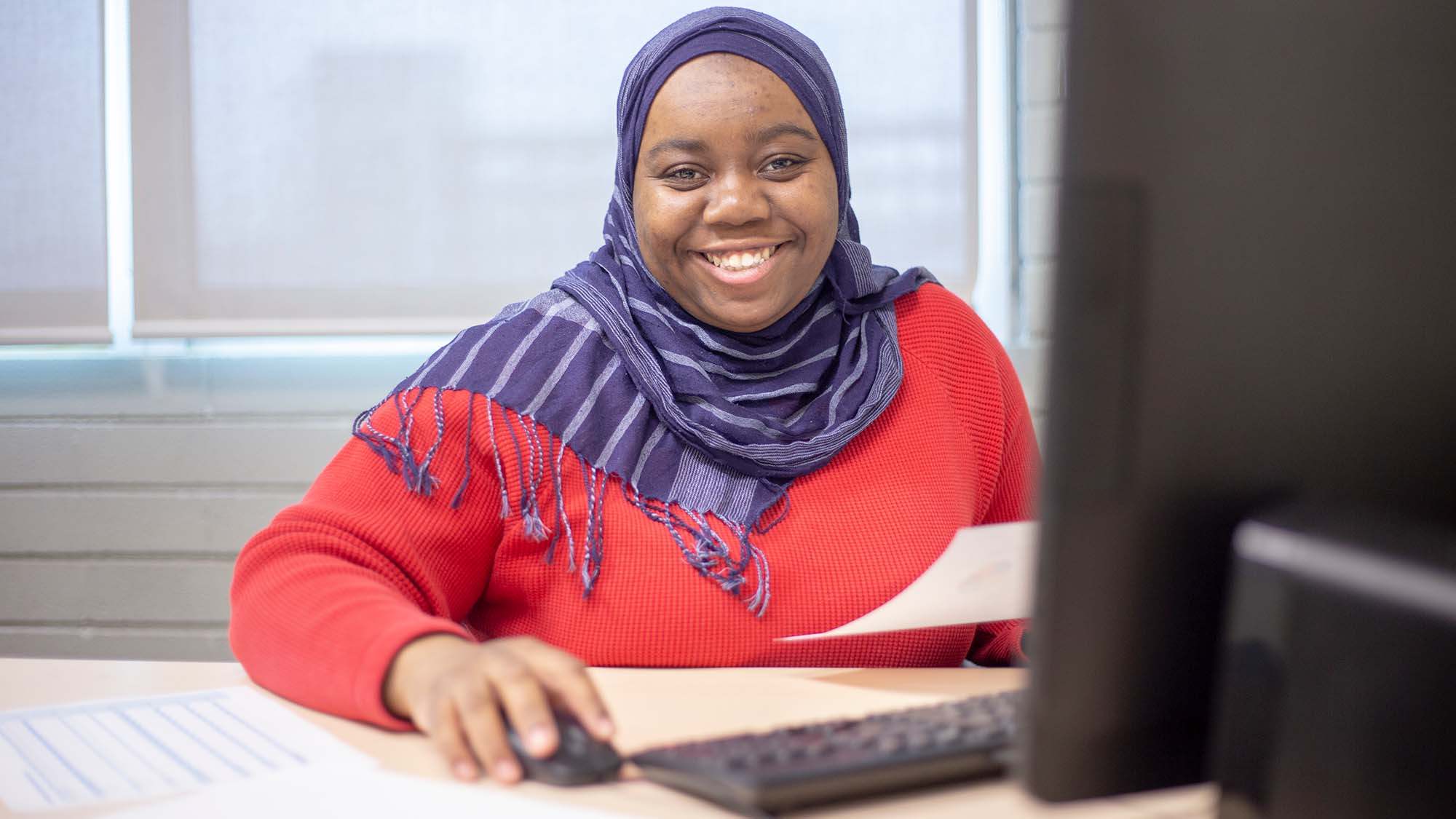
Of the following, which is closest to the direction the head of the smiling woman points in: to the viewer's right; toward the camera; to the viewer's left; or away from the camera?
toward the camera

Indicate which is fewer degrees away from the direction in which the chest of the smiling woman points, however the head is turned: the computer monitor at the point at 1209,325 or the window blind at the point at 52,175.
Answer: the computer monitor

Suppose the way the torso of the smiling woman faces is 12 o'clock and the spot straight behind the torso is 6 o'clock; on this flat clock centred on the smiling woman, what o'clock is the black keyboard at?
The black keyboard is roughly at 12 o'clock from the smiling woman.

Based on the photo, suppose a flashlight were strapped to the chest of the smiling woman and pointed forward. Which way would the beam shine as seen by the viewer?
toward the camera

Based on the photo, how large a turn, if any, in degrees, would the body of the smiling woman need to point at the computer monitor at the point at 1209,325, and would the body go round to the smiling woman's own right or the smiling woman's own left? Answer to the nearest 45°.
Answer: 0° — they already face it

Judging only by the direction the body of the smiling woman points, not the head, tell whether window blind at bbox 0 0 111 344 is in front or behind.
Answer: behind

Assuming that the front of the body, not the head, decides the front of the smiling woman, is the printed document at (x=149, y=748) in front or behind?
in front

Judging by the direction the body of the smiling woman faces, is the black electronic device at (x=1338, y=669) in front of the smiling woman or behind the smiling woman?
in front
